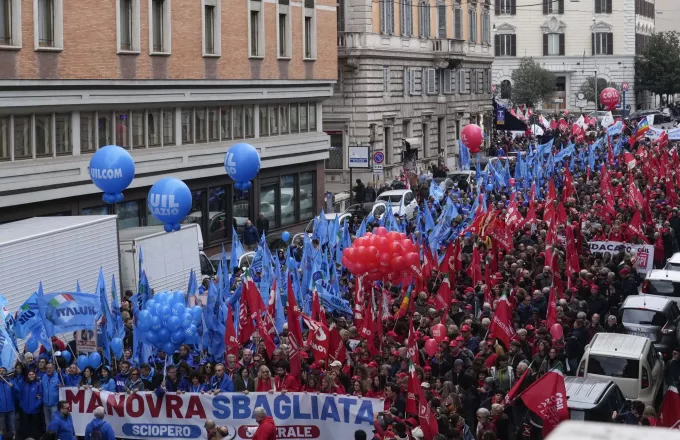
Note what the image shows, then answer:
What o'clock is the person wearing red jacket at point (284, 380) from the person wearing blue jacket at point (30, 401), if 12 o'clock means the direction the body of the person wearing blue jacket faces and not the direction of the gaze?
The person wearing red jacket is roughly at 10 o'clock from the person wearing blue jacket.

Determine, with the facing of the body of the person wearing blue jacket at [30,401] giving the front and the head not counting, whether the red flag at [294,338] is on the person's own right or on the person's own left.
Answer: on the person's own left

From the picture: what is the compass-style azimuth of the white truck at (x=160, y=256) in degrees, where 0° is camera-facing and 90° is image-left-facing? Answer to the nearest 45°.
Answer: approximately 225°
